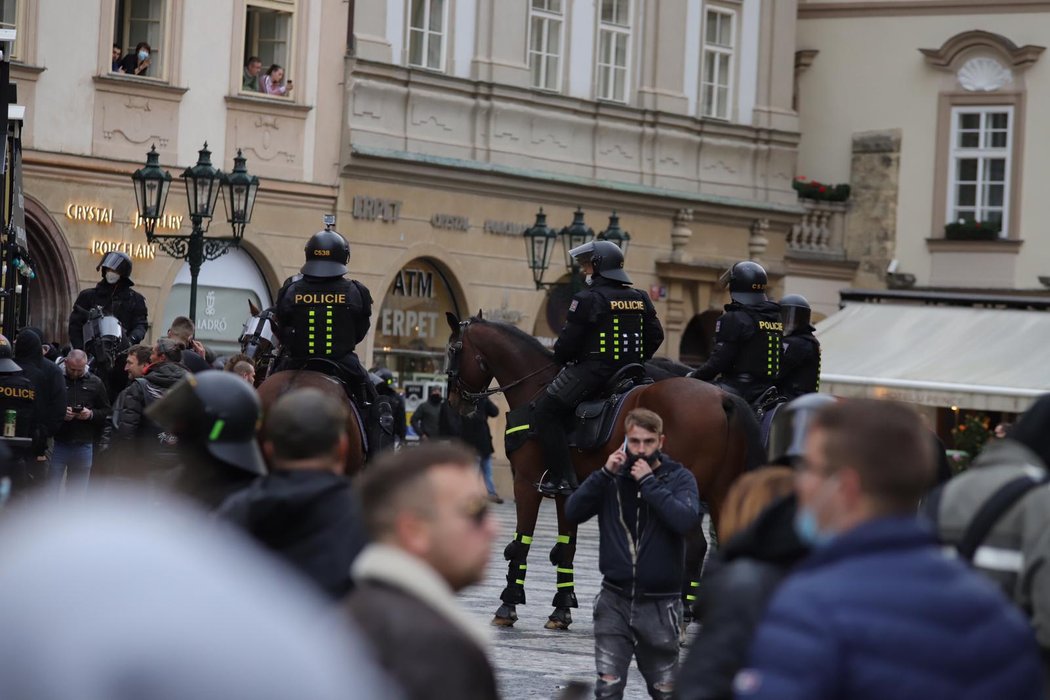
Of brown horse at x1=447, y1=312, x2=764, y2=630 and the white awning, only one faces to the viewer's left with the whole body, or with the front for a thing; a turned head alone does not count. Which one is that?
the brown horse

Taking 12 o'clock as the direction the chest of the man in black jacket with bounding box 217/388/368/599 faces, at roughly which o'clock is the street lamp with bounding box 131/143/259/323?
The street lamp is roughly at 12 o'clock from the man in black jacket.

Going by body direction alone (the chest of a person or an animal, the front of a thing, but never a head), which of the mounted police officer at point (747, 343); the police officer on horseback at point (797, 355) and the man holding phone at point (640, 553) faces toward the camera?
the man holding phone

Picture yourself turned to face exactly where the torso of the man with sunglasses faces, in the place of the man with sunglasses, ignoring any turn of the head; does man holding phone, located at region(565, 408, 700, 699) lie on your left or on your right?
on your left

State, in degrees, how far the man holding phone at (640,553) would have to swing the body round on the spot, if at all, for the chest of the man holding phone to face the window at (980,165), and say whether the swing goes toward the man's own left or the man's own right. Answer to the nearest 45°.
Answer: approximately 180°

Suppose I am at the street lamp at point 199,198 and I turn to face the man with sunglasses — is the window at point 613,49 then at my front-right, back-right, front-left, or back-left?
back-left

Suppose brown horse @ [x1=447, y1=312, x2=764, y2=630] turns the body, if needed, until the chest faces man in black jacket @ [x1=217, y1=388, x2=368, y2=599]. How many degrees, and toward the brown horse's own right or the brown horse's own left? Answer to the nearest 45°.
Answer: approximately 90° to the brown horse's own left

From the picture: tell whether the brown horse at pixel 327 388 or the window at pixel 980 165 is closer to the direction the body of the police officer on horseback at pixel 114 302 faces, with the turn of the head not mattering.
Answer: the brown horse

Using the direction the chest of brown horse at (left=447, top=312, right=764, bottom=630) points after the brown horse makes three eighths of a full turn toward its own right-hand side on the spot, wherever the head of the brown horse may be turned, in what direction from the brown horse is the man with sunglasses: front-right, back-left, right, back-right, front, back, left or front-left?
back-right

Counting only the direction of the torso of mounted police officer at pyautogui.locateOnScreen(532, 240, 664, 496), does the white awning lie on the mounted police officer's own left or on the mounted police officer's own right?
on the mounted police officer's own right

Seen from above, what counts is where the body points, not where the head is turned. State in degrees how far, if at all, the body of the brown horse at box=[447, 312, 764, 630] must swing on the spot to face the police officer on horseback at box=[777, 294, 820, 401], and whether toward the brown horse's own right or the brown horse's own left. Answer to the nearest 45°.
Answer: approximately 135° to the brown horse's own right

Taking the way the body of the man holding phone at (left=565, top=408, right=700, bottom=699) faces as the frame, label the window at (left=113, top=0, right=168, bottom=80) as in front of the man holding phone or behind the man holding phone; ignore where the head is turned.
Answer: behind

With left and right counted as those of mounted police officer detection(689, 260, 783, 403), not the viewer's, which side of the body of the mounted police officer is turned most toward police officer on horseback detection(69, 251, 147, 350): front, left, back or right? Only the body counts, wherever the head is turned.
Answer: front

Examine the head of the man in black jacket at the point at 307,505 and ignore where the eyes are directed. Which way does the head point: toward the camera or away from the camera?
away from the camera

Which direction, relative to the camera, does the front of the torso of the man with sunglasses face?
to the viewer's right

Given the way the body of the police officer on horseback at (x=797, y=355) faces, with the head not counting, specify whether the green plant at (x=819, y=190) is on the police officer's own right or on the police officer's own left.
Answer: on the police officer's own right

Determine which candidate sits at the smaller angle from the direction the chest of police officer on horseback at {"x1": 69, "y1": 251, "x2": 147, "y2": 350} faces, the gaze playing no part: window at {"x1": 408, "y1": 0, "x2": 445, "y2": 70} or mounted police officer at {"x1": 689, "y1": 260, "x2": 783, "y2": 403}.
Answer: the mounted police officer

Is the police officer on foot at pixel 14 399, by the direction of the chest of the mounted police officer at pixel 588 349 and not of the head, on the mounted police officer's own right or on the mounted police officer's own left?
on the mounted police officer's own left

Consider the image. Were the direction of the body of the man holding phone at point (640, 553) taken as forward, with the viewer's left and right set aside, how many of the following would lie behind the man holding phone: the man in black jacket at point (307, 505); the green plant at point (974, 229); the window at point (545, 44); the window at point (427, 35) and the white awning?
4
